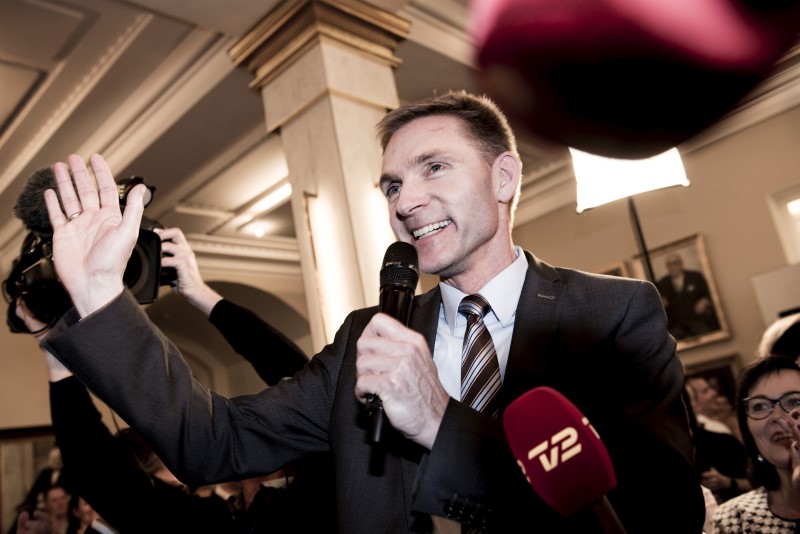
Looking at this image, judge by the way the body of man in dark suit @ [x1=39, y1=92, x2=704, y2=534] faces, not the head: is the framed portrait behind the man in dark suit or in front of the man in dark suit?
behind

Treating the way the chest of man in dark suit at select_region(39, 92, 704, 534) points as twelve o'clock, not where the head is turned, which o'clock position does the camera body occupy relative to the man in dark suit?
The camera body is roughly at 2 o'clock from the man in dark suit.

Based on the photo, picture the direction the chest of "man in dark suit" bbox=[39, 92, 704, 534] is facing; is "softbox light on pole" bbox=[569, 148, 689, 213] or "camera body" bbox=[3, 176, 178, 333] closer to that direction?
the camera body

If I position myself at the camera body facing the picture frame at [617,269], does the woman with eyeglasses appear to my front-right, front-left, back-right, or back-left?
front-right

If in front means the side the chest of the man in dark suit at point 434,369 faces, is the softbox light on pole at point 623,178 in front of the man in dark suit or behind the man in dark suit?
behind

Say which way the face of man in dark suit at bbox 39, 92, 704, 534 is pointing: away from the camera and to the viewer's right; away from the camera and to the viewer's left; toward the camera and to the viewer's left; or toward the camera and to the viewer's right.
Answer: toward the camera and to the viewer's left

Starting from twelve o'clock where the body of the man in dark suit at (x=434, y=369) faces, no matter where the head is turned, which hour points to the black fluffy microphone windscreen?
The black fluffy microphone windscreen is roughly at 2 o'clock from the man in dark suit.

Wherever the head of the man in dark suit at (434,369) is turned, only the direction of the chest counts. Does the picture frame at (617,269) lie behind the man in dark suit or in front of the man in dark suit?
behind
